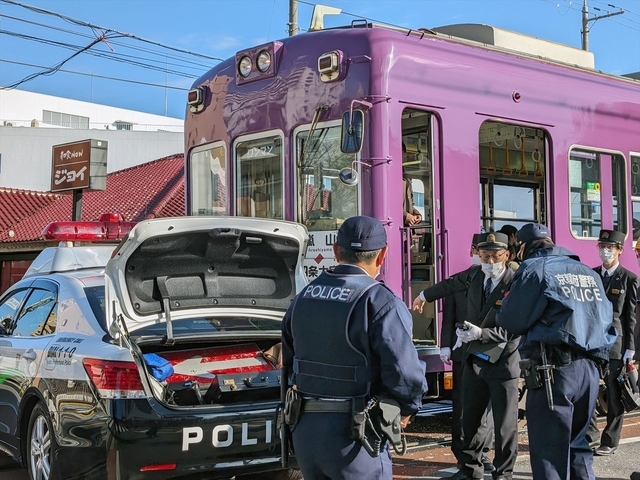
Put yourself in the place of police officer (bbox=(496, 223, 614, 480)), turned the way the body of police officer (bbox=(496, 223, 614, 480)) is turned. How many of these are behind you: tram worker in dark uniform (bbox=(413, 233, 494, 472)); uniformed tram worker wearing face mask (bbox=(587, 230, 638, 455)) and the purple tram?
0

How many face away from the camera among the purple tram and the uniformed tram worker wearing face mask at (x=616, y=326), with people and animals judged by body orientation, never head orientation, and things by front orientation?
0

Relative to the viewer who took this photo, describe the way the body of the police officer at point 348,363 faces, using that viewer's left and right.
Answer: facing away from the viewer and to the right of the viewer

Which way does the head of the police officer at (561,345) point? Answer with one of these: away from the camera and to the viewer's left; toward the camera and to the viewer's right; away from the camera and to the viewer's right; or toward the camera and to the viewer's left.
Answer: away from the camera and to the viewer's left

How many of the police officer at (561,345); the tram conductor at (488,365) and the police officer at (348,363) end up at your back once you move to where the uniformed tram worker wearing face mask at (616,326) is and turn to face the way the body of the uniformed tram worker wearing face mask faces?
0

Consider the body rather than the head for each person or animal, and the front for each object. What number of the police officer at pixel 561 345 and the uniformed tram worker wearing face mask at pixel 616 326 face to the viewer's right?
0

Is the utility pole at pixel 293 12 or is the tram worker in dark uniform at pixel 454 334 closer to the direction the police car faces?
the utility pole

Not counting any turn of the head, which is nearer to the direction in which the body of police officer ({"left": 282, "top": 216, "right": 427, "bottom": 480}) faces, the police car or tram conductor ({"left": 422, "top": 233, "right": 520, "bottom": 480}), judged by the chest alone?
the tram conductor

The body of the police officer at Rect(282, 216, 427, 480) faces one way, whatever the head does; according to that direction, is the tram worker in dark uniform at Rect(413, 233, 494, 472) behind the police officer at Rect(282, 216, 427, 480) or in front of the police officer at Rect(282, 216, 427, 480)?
in front

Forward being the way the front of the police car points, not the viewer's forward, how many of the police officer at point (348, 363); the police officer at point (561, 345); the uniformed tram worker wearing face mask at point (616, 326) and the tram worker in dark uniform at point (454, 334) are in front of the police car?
0

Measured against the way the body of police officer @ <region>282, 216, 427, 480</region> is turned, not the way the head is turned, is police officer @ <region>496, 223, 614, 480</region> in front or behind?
in front

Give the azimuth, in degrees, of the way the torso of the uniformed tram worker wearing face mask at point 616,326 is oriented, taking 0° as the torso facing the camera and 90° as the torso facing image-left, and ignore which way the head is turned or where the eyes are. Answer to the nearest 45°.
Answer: approximately 45°

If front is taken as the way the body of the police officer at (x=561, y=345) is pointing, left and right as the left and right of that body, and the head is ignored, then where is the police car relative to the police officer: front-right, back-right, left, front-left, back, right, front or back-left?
front-left

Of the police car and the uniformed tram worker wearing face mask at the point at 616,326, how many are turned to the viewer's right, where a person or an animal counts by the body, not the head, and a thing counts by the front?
0

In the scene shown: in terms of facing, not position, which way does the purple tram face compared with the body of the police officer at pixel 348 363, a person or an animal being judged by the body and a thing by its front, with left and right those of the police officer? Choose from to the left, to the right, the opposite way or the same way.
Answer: the opposite way

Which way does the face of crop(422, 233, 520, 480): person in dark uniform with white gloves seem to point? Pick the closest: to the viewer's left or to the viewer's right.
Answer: to the viewer's left
